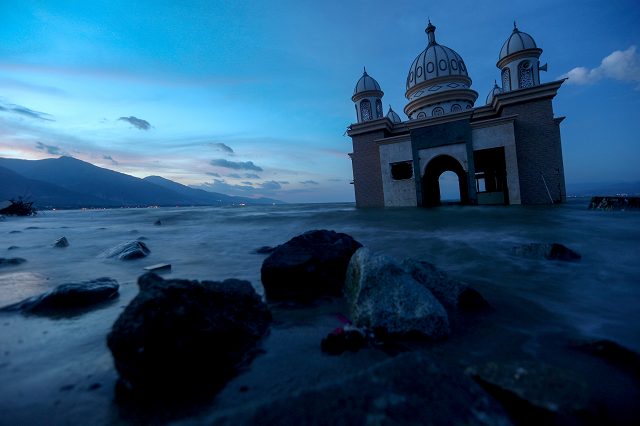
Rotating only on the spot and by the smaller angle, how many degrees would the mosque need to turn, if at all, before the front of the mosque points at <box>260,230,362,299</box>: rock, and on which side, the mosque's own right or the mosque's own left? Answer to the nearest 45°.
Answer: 0° — it already faces it

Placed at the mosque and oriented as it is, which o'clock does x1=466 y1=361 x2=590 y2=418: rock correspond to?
The rock is roughly at 12 o'clock from the mosque.

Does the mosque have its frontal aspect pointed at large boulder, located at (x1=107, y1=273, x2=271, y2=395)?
yes

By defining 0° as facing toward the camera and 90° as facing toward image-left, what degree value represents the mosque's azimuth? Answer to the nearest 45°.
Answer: approximately 0°

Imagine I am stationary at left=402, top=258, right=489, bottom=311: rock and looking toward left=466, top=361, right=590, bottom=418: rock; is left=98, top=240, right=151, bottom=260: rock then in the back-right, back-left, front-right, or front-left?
back-right
